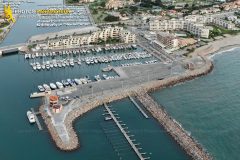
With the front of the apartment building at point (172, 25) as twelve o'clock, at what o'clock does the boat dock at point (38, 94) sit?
The boat dock is roughly at 1 o'clock from the apartment building.

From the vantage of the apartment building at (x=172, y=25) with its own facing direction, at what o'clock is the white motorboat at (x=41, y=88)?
The white motorboat is roughly at 1 o'clock from the apartment building.

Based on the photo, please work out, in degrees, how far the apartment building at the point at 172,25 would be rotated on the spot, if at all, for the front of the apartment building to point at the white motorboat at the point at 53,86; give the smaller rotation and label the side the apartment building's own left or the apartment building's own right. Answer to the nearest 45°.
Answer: approximately 45° to the apartment building's own right

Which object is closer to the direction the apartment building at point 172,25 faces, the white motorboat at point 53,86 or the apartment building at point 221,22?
the white motorboat

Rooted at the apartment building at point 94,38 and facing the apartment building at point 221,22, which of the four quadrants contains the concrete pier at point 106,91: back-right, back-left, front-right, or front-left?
back-right

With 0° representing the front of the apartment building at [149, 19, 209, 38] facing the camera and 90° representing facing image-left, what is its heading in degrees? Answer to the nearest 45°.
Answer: approximately 0°

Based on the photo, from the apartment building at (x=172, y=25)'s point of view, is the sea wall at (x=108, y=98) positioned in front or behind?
in front

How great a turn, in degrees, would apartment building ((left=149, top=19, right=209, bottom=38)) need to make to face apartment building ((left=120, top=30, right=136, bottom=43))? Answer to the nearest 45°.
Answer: approximately 45° to its right

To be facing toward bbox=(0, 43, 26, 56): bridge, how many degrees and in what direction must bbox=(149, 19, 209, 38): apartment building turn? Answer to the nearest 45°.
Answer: approximately 45° to its right

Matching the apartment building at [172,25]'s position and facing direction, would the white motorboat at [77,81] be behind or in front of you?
in front

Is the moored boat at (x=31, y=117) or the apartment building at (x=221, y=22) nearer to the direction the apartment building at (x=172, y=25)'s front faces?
the moored boat

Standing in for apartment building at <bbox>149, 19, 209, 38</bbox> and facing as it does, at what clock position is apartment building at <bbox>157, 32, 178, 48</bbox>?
apartment building at <bbox>157, 32, 178, 48</bbox> is roughly at 12 o'clock from apartment building at <bbox>149, 19, 209, 38</bbox>.

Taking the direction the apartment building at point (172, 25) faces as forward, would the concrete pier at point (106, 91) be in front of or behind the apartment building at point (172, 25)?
in front

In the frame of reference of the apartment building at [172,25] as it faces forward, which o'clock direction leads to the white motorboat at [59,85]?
The white motorboat is roughly at 1 o'clock from the apartment building.
